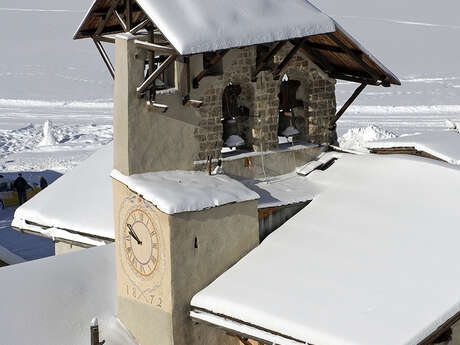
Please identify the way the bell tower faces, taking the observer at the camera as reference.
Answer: facing the viewer and to the left of the viewer
